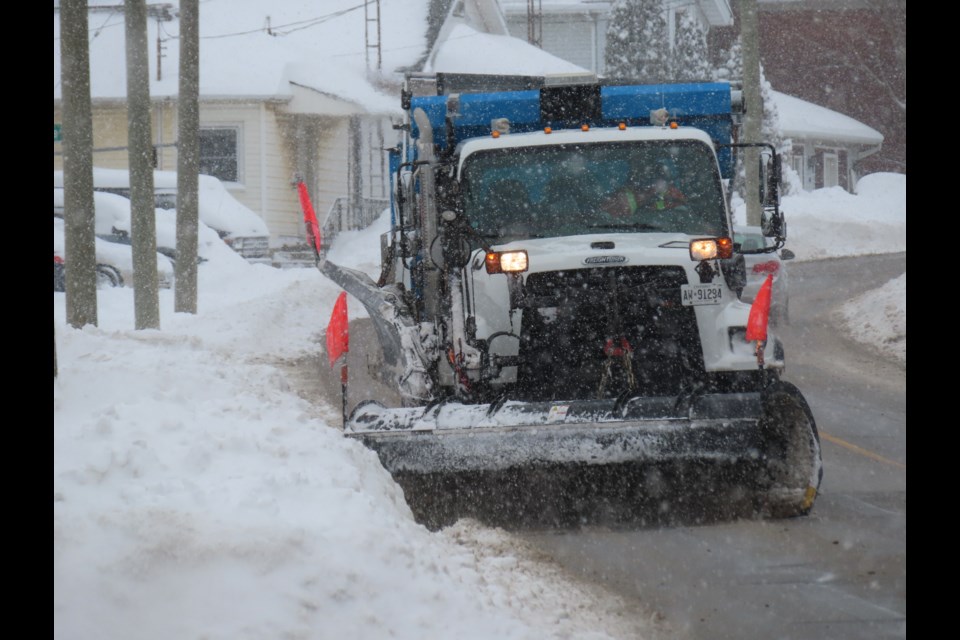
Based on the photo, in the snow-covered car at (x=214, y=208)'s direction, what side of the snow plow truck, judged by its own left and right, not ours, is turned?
back

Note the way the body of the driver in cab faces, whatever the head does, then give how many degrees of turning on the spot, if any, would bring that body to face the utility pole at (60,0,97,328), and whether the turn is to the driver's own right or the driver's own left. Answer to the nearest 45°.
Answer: approximately 135° to the driver's own right

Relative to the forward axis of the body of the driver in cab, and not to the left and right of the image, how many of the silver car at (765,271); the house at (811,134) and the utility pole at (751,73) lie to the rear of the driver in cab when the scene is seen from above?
3

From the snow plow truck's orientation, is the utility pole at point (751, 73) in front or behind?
behind

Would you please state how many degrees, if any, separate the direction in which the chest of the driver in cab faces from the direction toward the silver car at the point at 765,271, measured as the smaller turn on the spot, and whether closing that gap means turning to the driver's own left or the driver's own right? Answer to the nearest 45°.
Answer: approximately 180°

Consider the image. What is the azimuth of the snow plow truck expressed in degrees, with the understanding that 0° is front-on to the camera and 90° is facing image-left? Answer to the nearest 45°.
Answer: approximately 0°

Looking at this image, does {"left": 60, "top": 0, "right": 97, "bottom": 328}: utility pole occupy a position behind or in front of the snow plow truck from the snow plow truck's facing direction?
behind

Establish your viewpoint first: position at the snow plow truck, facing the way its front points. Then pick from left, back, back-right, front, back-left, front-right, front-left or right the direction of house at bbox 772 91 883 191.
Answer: back
